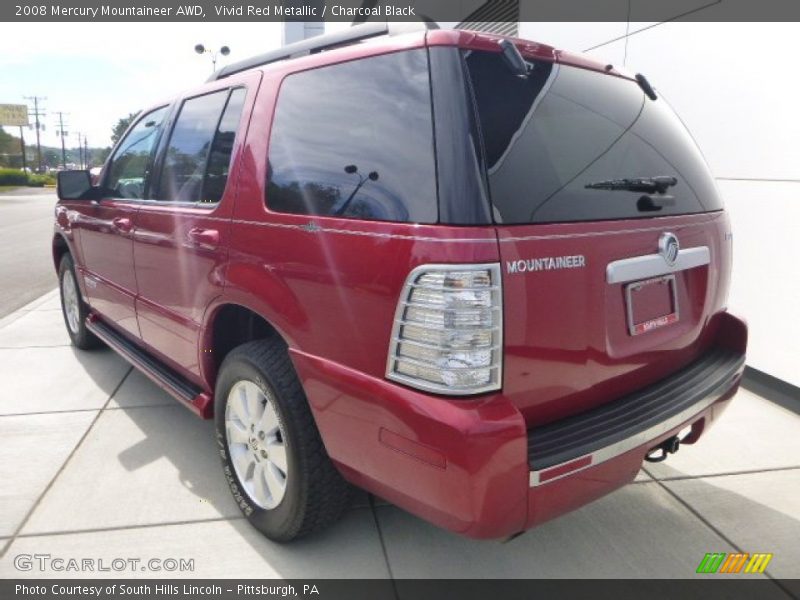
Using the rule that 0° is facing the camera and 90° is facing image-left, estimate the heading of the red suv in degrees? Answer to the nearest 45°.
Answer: approximately 135°
